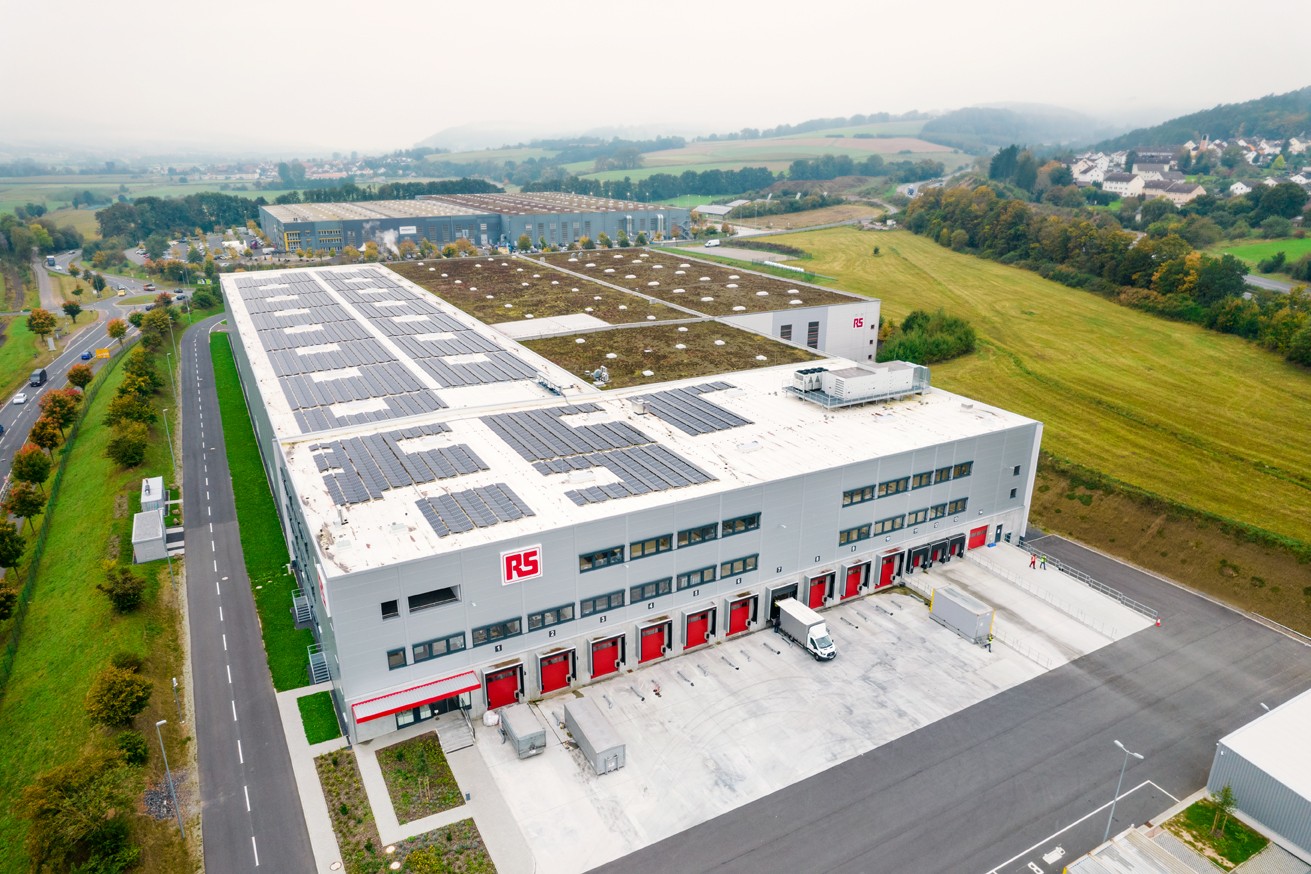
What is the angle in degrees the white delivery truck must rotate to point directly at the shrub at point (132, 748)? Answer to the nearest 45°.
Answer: approximately 90° to its right

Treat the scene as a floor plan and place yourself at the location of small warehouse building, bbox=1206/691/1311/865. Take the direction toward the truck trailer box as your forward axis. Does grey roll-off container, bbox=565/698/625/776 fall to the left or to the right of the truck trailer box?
left

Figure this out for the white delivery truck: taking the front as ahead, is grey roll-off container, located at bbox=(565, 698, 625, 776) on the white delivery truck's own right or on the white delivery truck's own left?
on the white delivery truck's own right

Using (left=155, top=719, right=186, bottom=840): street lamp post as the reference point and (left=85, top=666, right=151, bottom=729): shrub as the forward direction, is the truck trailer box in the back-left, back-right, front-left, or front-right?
back-right

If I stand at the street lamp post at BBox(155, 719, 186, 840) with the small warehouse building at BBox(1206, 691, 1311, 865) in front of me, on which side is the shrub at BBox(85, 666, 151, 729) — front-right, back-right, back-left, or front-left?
back-left

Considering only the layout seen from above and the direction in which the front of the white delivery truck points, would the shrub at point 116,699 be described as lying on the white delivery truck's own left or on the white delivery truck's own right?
on the white delivery truck's own right

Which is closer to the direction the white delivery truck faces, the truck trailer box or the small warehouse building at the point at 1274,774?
the small warehouse building

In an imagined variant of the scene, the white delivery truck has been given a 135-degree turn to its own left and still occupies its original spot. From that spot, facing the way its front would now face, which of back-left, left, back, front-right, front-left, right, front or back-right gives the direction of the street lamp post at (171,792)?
back-left

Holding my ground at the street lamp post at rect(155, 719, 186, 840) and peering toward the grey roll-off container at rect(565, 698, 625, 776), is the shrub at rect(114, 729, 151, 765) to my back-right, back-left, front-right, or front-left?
back-left

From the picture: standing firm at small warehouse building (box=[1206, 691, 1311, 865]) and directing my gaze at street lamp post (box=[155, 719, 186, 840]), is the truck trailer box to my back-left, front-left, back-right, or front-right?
front-right

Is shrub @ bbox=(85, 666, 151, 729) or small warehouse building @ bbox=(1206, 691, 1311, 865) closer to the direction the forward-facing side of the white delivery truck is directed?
the small warehouse building

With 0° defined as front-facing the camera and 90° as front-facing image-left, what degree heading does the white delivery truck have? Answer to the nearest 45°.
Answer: approximately 315°

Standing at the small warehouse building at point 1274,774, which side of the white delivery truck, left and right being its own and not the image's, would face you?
front

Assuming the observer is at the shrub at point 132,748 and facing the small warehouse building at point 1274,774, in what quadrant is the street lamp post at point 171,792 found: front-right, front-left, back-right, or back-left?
front-right

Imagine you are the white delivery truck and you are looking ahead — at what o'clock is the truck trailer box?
The truck trailer box is roughly at 10 o'clock from the white delivery truck.
